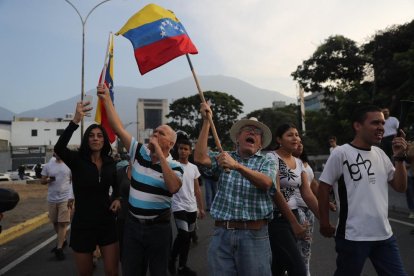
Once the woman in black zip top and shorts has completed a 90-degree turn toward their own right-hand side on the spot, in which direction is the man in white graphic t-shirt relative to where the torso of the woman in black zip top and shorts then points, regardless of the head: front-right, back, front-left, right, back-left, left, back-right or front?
back-left

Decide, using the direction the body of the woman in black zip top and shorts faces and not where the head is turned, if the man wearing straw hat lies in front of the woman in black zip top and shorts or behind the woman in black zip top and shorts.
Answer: in front

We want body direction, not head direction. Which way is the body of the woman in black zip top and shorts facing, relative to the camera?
toward the camera

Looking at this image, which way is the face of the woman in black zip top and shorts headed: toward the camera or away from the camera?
toward the camera
